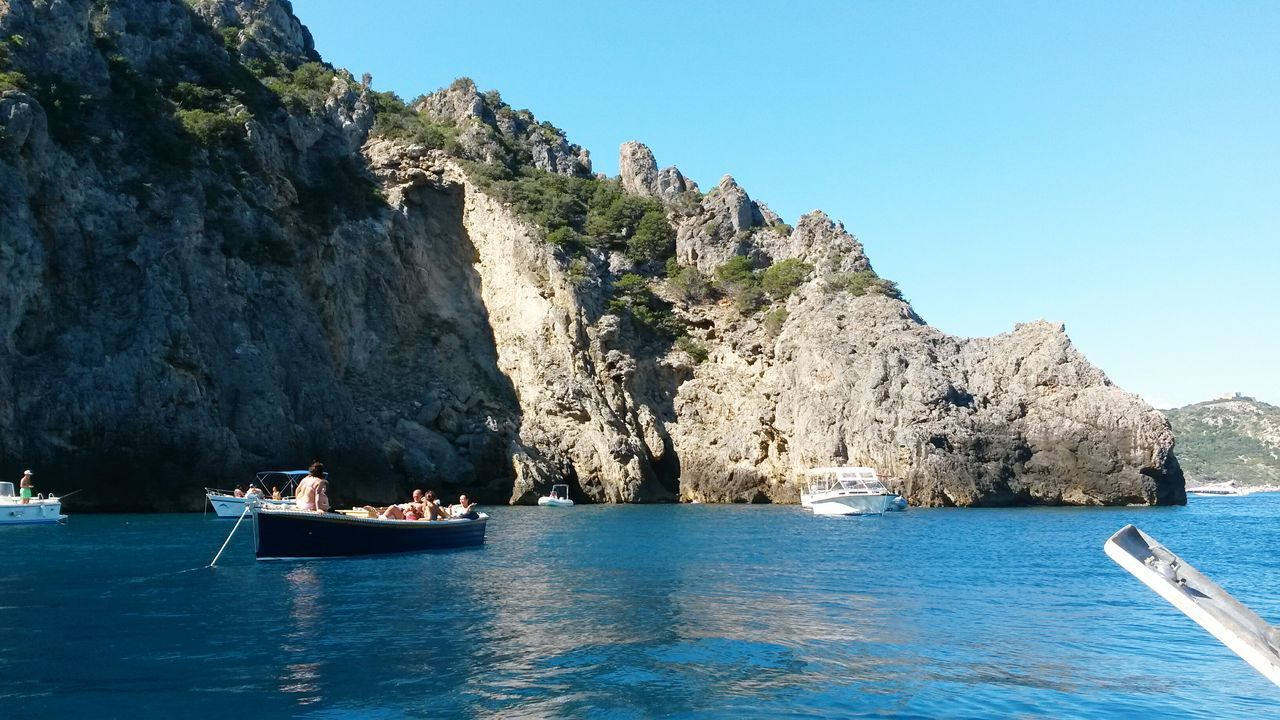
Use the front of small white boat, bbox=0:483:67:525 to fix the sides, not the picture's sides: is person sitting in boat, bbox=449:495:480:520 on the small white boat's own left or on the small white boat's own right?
on the small white boat's own left

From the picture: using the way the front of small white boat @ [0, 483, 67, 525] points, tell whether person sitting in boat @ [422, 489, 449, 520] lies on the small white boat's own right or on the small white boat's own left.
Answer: on the small white boat's own left

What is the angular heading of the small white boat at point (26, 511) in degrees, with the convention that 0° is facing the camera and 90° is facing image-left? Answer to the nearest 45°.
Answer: approximately 90°
